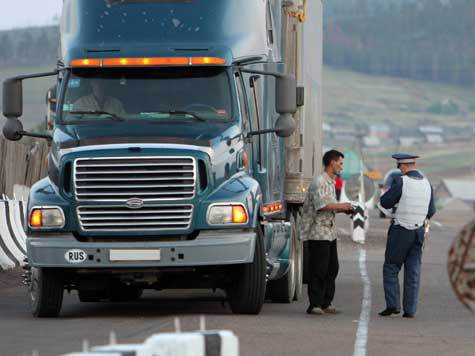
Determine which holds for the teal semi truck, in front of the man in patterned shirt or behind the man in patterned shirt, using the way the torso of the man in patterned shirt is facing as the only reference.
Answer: behind

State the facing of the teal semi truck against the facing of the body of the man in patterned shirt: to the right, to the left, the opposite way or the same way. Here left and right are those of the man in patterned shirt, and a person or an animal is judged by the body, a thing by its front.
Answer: to the right

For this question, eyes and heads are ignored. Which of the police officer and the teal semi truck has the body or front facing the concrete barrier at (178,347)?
the teal semi truck

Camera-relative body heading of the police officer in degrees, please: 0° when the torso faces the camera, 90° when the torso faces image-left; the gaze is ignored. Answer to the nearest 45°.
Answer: approximately 135°

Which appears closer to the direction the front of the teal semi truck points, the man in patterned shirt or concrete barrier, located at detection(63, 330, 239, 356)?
the concrete barrier

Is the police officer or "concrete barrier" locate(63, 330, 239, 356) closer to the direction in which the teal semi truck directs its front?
the concrete barrier

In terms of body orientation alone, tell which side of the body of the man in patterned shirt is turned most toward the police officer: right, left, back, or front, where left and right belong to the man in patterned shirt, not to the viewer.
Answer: front

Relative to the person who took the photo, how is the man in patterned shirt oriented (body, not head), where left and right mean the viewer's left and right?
facing to the right of the viewer

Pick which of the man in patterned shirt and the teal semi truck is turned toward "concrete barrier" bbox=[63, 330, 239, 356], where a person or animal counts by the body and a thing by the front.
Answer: the teal semi truck

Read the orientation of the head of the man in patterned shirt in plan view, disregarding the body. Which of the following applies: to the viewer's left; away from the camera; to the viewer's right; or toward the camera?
to the viewer's right
